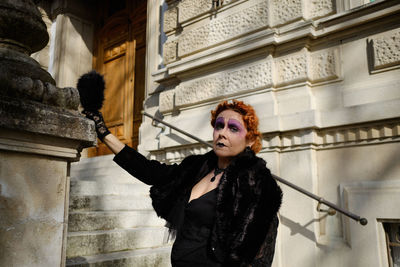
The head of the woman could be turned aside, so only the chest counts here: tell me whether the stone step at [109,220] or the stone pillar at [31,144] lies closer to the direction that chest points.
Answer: the stone pillar

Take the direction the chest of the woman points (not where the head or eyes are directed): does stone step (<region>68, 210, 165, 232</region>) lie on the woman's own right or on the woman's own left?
on the woman's own right

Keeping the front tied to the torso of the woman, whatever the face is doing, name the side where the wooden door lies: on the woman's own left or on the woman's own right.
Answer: on the woman's own right

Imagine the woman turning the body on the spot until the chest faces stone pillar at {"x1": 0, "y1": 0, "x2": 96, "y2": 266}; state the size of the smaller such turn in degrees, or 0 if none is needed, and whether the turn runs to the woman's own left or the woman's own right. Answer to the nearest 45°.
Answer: approximately 45° to the woman's own right

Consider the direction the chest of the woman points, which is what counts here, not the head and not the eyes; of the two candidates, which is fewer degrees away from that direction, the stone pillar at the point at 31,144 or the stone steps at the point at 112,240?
the stone pillar

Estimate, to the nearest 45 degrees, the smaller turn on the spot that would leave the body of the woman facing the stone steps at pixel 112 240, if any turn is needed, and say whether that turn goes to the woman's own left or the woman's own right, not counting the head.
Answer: approximately 90° to the woman's own right

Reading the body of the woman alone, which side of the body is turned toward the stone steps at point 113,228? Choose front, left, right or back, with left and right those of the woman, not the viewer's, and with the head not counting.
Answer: right

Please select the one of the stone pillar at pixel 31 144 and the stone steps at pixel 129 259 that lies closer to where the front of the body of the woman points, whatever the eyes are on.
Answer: the stone pillar

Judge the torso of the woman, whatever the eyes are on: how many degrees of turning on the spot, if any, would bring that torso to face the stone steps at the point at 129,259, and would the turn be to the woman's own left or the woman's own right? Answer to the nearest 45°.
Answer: approximately 90° to the woman's own right

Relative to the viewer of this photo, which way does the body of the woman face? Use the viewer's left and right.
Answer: facing the viewer and to the left of the viewer
